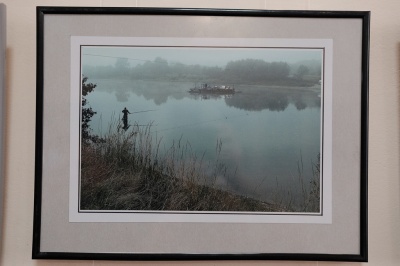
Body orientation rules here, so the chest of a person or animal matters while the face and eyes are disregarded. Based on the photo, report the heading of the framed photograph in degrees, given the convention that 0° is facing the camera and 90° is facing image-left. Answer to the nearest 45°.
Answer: approximately 0°
